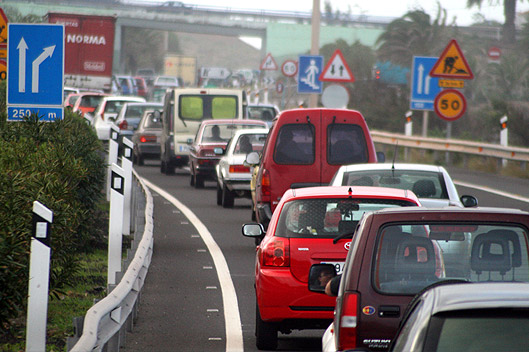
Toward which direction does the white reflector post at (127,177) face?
toward the camera

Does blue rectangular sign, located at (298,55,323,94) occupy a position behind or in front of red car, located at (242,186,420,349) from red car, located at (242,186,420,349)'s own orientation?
in front

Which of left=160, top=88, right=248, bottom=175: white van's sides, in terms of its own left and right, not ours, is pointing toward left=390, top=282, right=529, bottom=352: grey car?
back

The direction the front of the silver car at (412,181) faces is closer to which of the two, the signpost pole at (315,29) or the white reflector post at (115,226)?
the signpost pole

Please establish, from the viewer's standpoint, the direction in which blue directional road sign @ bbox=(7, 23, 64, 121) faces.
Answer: facing the viewer

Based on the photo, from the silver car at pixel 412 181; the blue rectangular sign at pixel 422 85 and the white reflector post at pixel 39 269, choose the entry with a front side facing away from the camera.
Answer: the silver car

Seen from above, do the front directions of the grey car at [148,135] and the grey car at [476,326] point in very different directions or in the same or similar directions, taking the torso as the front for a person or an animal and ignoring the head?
same or similar directions

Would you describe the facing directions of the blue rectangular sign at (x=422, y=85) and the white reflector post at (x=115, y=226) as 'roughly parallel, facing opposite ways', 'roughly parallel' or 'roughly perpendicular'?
roughly parallel

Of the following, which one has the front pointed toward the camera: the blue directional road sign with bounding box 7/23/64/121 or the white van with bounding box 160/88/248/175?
the blue directional road sign

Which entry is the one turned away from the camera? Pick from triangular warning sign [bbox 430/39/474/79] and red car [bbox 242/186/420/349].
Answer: the red car

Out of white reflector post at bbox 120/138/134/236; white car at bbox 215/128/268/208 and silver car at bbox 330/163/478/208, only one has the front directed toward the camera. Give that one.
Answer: the white reflector post

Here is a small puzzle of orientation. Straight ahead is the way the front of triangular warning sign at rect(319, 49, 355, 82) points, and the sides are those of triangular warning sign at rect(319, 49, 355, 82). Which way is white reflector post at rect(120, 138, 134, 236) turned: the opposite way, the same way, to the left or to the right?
the same way

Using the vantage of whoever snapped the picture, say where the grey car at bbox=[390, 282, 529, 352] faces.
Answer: facing away from the viewer

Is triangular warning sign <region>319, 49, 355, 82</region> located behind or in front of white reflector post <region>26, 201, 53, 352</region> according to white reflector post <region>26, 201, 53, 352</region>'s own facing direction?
behind

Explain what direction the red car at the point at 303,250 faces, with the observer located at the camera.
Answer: facing away from the viewer

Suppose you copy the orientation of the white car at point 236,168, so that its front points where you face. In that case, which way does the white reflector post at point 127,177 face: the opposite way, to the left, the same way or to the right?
the opposite way

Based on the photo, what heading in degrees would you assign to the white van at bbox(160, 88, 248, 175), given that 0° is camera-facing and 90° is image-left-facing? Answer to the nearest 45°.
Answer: approximately 180°

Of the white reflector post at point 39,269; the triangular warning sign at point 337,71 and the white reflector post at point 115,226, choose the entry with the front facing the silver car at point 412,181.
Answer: the triangular warning sign

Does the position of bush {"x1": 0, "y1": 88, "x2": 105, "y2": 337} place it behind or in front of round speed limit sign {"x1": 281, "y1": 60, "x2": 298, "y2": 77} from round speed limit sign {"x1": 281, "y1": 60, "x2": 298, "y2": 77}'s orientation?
in front

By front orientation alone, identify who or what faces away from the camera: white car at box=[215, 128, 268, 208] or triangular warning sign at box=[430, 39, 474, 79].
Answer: the white car
